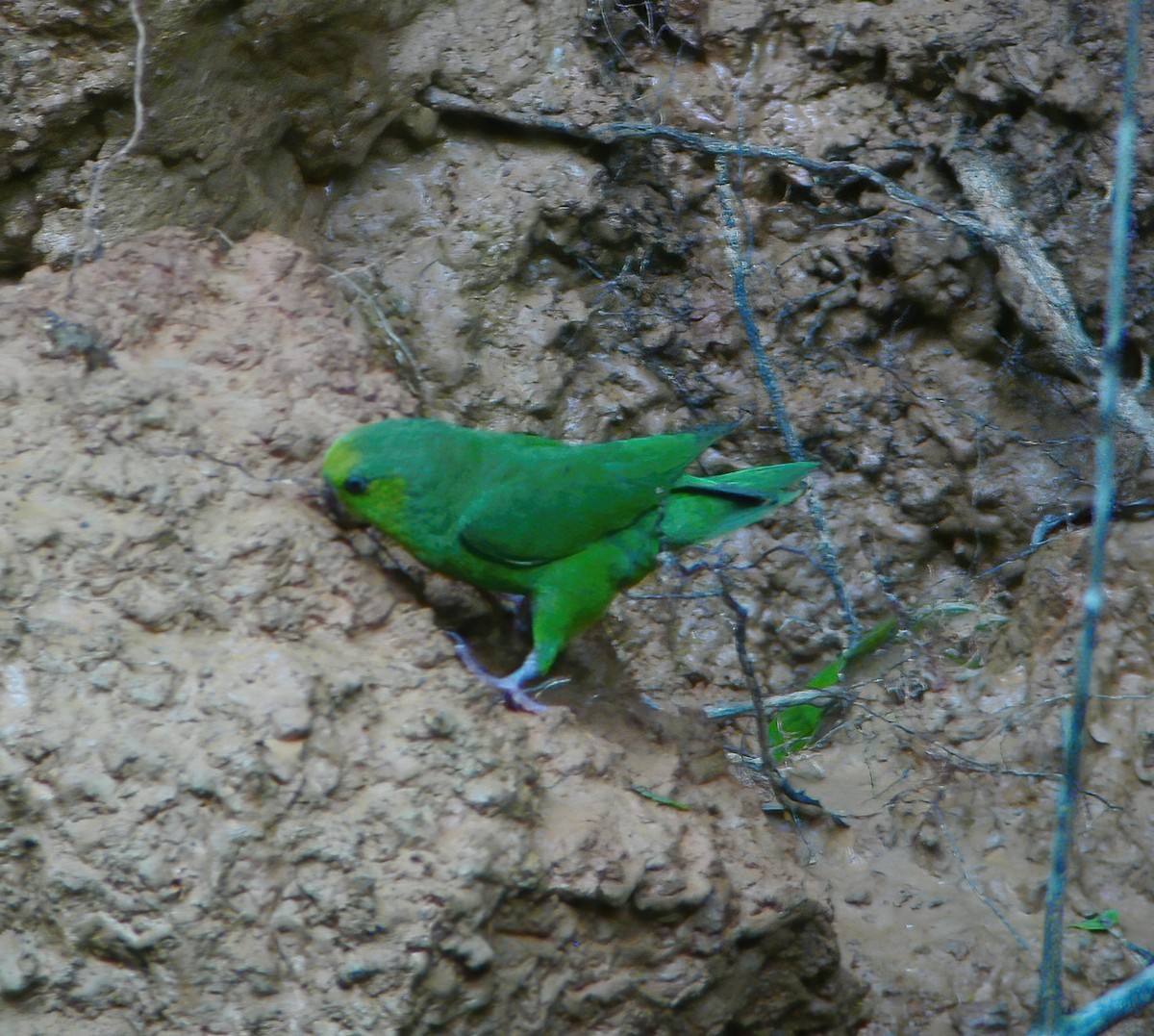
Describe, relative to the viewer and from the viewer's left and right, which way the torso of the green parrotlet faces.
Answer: facing to the left of the viewer

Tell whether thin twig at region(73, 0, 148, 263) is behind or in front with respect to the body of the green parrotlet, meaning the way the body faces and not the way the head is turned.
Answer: in front

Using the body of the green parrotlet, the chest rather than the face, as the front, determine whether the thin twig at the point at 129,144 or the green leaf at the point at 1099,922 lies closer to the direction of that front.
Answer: the thin twig

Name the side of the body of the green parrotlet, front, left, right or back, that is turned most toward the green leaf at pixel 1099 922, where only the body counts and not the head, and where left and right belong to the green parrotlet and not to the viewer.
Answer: back

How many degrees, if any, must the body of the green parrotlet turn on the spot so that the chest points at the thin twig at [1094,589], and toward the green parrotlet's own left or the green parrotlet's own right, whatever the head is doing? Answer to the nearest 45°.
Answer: approximately 135° to the green parrotlet's own left
